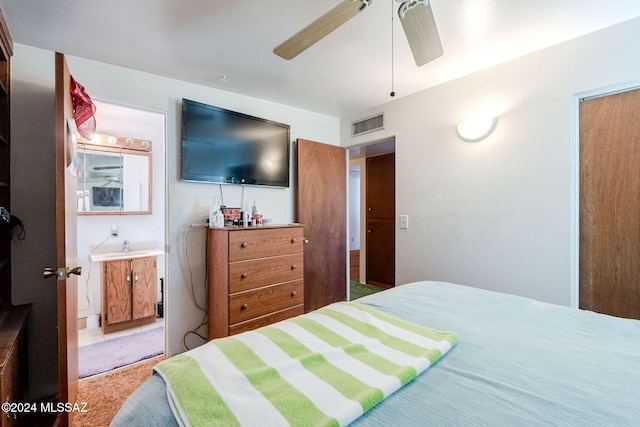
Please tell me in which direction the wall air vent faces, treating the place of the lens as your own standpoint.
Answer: facing the viewer and to the left of the viewer

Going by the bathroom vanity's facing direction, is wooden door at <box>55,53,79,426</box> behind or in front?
in front

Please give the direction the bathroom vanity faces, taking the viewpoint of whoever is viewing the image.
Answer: facing the viewer

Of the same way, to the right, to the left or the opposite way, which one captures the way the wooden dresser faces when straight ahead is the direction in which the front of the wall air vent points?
to the left

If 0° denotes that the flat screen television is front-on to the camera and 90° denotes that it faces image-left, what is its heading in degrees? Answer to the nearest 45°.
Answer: approximately 315°

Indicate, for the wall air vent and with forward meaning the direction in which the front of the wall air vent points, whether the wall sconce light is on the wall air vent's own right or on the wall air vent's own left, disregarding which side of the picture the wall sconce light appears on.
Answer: on the wall air vent's own left

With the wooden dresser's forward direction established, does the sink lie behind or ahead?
behind

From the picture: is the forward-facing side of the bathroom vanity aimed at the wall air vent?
no

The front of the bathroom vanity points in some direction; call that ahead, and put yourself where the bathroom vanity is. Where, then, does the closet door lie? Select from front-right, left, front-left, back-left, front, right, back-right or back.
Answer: front-left

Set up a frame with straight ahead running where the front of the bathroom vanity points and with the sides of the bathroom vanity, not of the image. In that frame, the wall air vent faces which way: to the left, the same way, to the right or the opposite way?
to the right

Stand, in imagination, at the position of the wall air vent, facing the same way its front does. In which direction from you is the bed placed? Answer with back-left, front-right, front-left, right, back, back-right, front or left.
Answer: front-left

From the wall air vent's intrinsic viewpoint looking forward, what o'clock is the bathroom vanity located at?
The bathroom vanity is roughly at 1 o'clock from the wall air vent.

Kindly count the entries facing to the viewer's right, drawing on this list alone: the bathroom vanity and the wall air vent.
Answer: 0

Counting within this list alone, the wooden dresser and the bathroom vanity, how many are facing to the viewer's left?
0

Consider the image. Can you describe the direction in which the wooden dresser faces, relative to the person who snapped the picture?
facing the viewer and to the right of the viewer

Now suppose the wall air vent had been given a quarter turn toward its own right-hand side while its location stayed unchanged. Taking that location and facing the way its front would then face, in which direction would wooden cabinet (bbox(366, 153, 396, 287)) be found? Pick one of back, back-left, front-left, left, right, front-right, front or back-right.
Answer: front-right

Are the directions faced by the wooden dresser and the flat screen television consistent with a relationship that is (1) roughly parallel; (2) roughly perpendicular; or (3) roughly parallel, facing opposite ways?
roughly parallel
